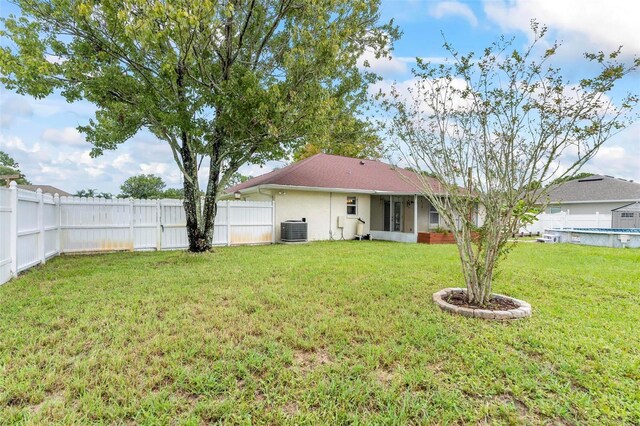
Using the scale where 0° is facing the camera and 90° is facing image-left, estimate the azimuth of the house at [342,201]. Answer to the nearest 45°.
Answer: approximately 180°

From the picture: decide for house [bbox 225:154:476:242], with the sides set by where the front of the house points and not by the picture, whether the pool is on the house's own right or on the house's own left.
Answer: on the house's own right

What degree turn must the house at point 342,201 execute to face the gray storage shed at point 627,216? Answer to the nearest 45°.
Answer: approximately 90° to its right

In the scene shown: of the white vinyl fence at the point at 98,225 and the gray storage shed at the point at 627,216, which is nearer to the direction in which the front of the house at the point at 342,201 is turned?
the gray storage shed

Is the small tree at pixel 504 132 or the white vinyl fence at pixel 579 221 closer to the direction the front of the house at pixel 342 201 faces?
the white vinyl fence

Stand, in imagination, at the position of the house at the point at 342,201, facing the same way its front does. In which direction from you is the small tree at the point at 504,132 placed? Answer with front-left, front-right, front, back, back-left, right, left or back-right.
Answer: back

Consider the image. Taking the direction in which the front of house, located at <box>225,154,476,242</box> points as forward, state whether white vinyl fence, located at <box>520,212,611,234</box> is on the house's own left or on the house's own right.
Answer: on the house's own right

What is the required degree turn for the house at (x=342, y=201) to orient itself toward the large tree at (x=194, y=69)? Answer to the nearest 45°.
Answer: approximately 135° to its left

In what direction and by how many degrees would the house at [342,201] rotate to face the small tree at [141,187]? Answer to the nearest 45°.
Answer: approximately 45° to its left
